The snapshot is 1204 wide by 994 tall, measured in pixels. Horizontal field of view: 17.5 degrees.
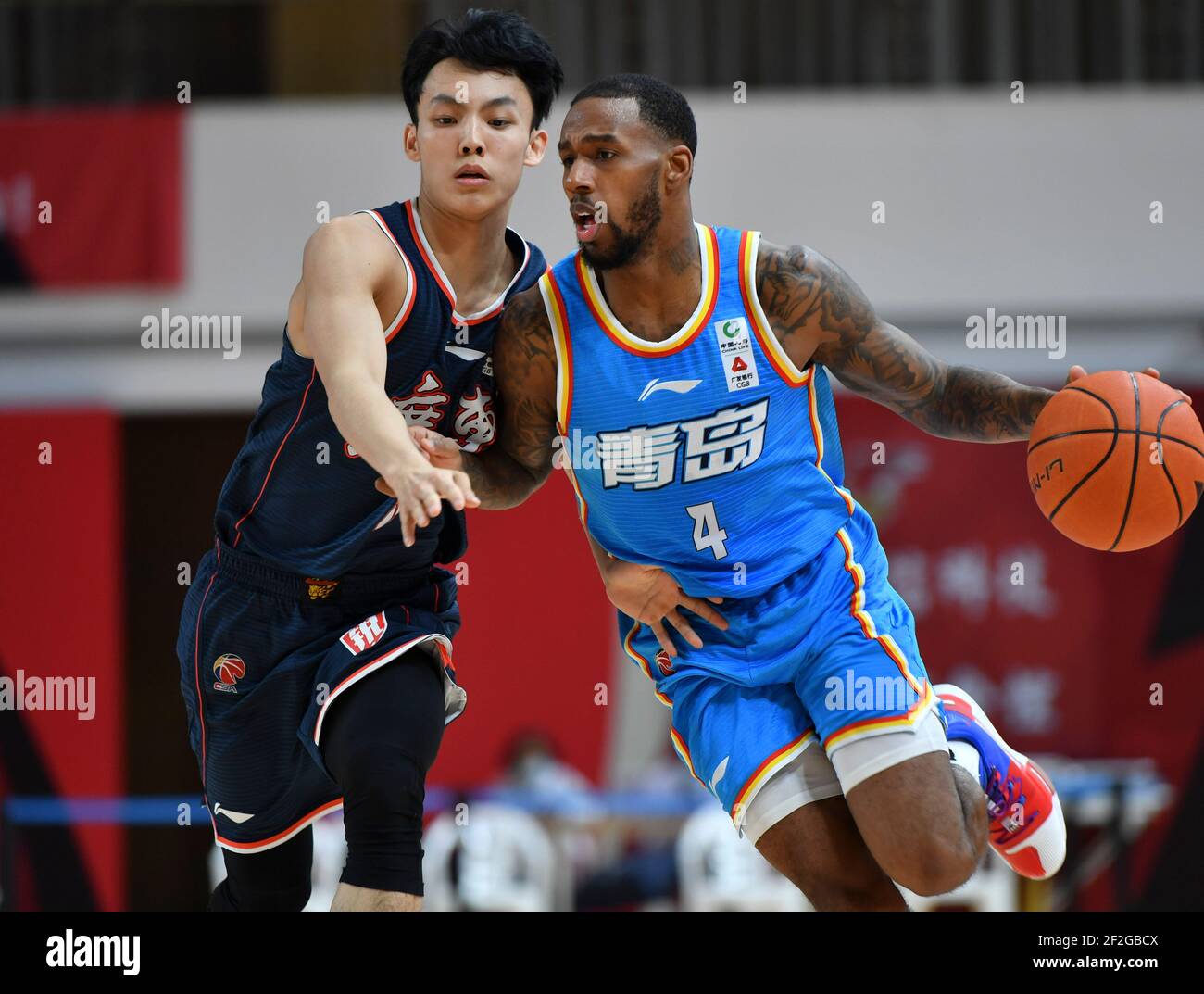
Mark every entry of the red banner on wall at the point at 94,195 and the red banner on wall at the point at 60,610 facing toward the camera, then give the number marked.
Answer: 2

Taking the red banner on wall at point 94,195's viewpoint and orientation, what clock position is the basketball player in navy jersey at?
The basketball player in navy jersey is roughly at 12 o'clock from the red banner on wall.

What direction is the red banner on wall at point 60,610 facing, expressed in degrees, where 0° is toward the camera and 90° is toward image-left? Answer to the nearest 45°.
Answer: approximately 0°

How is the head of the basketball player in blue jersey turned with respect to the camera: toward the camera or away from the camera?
toward the camera

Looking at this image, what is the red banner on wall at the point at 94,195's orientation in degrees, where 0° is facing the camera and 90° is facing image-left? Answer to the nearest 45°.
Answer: approximately 0°

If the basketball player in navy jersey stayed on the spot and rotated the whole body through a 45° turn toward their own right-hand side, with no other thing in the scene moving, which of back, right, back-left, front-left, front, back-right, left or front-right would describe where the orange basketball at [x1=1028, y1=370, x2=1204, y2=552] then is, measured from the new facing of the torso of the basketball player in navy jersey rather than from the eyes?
left

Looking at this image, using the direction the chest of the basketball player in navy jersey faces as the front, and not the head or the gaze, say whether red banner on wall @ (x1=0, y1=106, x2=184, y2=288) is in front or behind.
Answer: behind

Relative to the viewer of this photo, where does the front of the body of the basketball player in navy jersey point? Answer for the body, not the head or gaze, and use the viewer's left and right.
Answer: facing the viewer and to the right of the viewer

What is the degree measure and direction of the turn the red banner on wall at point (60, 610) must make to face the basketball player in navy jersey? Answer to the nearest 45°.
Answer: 0° — it already faces them

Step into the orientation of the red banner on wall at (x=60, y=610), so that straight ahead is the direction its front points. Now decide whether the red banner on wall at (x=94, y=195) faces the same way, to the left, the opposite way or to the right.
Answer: the same way

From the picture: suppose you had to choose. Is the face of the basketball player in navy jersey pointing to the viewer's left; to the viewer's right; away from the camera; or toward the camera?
toward the camera
